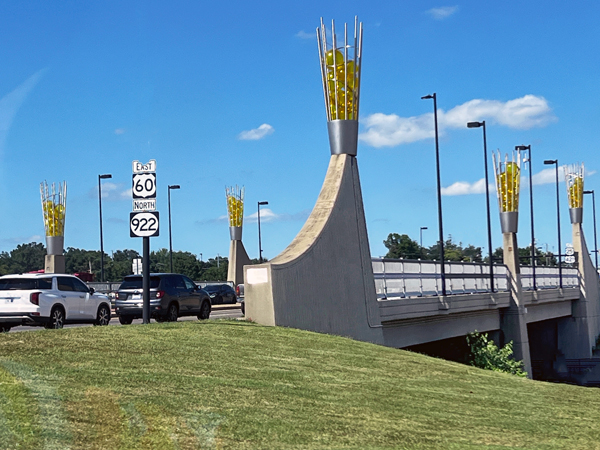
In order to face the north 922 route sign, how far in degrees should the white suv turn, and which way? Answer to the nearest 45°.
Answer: approximately 135° to its right

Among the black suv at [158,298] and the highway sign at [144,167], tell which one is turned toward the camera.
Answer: the highway sign

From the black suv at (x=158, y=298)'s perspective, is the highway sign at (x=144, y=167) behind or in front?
behind

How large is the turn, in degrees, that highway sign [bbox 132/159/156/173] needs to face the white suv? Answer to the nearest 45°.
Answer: approximately 135° to its right

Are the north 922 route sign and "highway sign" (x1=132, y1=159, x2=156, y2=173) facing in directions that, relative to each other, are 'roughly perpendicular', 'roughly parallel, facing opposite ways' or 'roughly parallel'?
roughly parallel

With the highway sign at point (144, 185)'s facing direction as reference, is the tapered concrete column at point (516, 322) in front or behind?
behind

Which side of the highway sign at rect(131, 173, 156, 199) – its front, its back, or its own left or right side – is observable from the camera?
front

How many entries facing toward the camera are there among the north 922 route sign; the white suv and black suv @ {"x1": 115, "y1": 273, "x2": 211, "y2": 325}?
1

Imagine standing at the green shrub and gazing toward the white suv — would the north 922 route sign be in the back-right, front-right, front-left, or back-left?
front-left

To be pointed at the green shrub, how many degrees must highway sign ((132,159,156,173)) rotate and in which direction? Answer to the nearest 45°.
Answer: approximately 135° to its left

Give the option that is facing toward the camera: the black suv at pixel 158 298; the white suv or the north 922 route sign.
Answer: the north 922 route sign

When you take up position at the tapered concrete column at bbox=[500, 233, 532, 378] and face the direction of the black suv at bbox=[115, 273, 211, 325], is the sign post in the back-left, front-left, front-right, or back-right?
front-left
